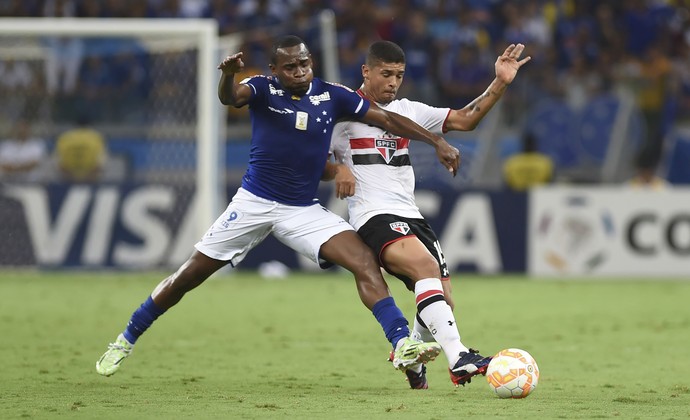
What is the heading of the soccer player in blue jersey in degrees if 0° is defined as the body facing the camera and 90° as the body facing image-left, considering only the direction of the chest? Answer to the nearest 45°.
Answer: approximately 0°

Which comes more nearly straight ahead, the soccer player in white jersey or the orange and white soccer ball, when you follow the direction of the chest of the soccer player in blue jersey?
the orange and white soccer ball

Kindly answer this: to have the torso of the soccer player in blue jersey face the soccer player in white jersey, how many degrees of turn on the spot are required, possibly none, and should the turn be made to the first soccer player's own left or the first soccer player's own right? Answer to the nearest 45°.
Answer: approximately 90° to the first soccer player's own left

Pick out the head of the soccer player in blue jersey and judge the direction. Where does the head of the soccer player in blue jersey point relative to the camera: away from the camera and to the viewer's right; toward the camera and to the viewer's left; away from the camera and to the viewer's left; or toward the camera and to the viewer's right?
toward the camera and to the viewer's right

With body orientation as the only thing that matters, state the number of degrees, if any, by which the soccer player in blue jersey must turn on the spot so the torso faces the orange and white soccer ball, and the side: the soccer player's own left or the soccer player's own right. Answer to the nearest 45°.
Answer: approximately 45° to the soccer player's own left
